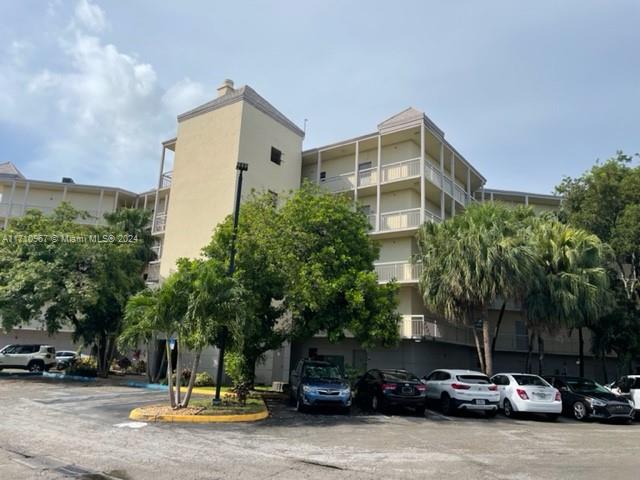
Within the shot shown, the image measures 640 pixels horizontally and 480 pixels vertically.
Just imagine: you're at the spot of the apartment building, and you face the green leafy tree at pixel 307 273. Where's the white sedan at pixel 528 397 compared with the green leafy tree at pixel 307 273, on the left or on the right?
left

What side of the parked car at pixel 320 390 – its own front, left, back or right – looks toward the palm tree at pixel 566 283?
left

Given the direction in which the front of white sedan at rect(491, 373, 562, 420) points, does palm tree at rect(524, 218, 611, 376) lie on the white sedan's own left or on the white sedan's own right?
on the white sedan's own right

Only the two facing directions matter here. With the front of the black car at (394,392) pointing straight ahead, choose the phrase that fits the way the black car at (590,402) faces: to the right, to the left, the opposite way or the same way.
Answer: the opposite way

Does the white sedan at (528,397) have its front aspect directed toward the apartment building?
yes

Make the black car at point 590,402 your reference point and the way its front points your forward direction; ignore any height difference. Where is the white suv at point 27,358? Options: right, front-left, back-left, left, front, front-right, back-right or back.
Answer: back-right

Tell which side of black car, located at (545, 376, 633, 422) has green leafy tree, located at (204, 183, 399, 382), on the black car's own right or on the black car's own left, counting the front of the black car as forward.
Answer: on the black car's own right

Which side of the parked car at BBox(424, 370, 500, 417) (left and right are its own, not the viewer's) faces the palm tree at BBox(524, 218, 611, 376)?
right

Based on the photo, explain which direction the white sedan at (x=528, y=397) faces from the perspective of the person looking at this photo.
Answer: facing away from the viewer and to the left of the viewer

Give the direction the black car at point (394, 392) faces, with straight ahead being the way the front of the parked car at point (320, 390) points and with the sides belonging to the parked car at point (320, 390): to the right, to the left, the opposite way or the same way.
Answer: the opposite way

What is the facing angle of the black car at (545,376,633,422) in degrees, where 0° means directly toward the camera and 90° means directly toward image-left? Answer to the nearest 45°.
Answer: approximately 315°

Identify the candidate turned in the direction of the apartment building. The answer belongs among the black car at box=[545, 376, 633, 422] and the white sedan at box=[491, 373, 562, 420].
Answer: the white sedan

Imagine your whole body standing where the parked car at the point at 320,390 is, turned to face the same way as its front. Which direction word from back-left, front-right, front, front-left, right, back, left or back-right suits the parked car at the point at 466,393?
front-left

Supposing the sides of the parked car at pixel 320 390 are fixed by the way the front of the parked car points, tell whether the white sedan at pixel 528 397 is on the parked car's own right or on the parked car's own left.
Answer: on the parked car's own left

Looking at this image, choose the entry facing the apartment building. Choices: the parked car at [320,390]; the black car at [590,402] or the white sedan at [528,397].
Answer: the white sedan

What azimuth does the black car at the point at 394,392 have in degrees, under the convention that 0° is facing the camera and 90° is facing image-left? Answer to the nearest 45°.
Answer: approximately 135°
